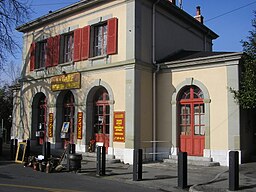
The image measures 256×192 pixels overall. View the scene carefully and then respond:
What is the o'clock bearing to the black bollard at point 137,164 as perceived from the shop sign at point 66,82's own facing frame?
The black bollard is roughly at 10 o'clock from the shop sign.

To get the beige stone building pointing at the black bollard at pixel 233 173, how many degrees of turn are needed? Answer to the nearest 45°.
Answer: approximately 45° to its left

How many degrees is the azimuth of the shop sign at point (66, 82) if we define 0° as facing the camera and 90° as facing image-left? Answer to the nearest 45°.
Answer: approximately 45°

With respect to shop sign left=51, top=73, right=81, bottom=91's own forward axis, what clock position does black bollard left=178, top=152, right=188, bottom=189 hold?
The black bollard is roughly at 10 o'clock from the shop sign.

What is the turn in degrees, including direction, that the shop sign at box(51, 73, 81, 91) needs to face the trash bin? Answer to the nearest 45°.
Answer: approximately 45° to its left

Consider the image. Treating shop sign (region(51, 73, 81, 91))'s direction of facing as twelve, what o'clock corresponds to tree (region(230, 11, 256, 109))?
The tree is roughly at 9 o'clock from the shop sign.

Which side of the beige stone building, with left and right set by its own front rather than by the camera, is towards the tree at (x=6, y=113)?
right

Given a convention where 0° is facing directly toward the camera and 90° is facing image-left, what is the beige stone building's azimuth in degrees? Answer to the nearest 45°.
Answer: approximately 45°
